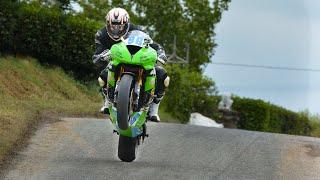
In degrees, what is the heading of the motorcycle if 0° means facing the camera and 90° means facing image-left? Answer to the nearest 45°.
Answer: approximately 0°

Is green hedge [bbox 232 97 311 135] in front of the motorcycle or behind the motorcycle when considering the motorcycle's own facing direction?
behind

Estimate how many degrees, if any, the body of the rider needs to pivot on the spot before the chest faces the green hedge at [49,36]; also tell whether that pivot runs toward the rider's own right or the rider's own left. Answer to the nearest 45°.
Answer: approximately 180°

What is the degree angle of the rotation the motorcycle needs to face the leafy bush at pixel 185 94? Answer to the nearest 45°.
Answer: approximately 180°

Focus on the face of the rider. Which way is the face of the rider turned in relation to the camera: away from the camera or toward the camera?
toward the camera
